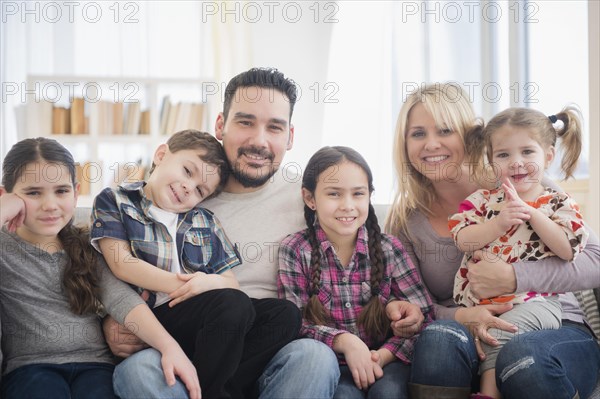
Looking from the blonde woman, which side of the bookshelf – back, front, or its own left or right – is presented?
front

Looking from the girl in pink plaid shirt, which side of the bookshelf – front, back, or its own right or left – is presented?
front

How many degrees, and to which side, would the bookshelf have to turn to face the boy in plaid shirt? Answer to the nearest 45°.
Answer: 0° — it already faces them

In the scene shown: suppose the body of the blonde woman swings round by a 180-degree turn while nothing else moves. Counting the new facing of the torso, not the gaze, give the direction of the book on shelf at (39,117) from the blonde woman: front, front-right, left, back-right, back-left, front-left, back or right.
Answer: front-left

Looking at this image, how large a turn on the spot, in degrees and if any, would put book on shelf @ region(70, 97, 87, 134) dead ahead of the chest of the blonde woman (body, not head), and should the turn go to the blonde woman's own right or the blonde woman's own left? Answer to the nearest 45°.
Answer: approximately 135° to the blonde woman's own right

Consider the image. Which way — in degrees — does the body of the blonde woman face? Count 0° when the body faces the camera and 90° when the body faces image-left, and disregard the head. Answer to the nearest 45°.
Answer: approximately 0°
